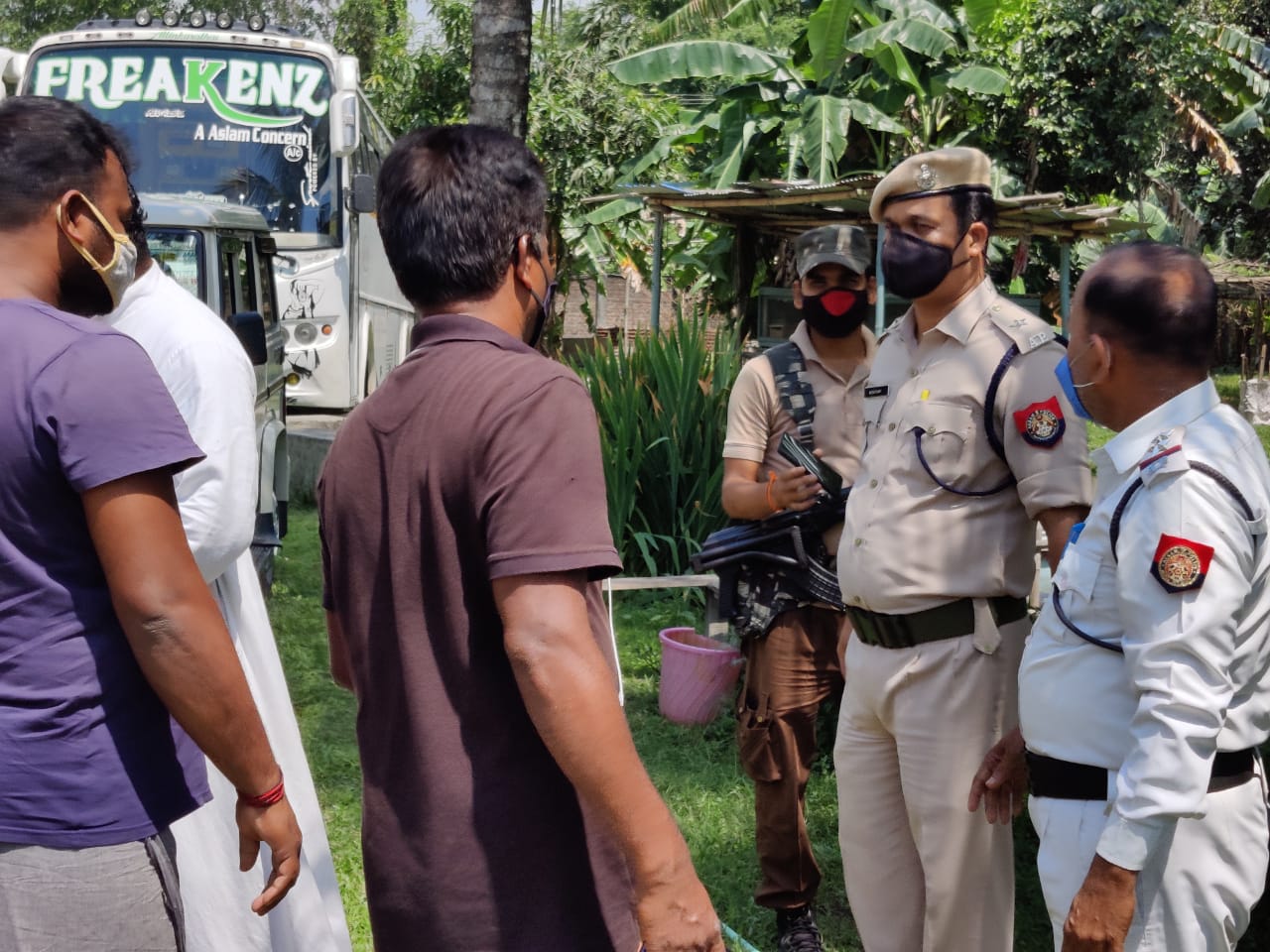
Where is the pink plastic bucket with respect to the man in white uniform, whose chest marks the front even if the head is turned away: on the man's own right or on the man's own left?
on the man's own right

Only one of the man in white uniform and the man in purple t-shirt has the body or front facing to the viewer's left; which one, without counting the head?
the man in white uniform

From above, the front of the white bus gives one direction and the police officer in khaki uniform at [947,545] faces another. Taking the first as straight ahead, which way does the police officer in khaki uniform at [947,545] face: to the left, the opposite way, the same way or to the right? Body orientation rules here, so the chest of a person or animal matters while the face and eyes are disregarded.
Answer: to the right

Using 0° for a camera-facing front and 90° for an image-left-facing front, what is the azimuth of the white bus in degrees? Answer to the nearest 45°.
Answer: approximately 0°

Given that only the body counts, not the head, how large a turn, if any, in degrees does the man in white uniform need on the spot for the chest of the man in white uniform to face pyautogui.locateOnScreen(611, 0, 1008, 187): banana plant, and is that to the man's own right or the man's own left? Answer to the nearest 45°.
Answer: approximately 90° to the man's own right

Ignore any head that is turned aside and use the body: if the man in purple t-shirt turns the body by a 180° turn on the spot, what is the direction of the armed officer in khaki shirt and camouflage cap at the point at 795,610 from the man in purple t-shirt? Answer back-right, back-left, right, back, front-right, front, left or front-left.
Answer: back

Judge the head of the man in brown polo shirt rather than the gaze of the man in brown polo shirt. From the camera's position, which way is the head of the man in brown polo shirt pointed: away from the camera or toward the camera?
away from the camera

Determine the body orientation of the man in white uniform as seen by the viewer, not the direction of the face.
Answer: to the viewer's left

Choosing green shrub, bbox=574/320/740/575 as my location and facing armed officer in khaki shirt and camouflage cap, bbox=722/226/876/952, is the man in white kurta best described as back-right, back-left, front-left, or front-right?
front-right

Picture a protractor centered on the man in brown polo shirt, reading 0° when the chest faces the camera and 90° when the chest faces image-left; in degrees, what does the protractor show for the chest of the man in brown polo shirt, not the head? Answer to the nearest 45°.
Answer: approximately 225°

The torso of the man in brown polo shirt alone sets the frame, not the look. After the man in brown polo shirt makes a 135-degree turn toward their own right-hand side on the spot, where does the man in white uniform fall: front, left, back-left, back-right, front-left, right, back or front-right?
left

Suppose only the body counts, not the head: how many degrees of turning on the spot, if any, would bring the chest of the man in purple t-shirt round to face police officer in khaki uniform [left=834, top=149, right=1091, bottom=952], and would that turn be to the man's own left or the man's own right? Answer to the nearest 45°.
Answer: approximately 45° to the man's own right

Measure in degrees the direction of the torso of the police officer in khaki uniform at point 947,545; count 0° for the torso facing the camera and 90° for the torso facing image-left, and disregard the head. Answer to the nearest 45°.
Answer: approximately 45°

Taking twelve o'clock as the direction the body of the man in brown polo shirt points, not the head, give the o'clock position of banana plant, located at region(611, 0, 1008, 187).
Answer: The banana plant is roughly at 11 o'clock from the man in brown polo shirt.

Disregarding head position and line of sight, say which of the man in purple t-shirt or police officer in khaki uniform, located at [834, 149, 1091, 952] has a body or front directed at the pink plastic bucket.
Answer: the man in purple t-shirt

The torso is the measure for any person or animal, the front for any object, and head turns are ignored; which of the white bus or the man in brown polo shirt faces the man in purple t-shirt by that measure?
the white bus

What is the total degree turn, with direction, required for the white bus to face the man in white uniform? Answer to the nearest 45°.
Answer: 0° — it already faces them

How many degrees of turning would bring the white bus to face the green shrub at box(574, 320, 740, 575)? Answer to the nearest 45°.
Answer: approximately 45° to its left
